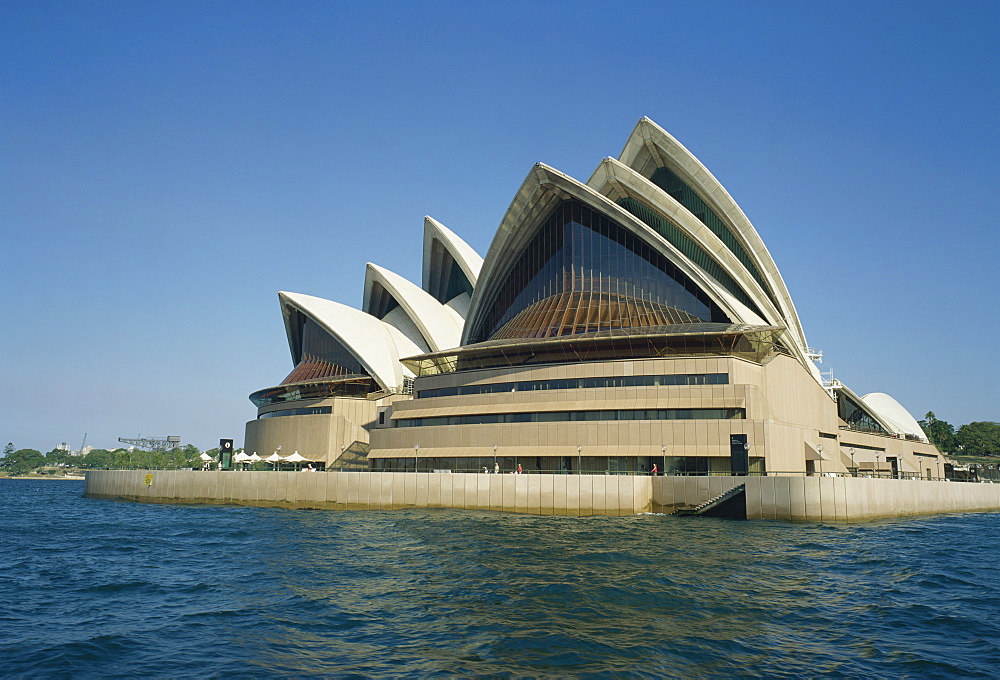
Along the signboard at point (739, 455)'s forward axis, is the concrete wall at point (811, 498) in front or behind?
in front

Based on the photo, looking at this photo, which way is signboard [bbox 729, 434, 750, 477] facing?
toward the camera
